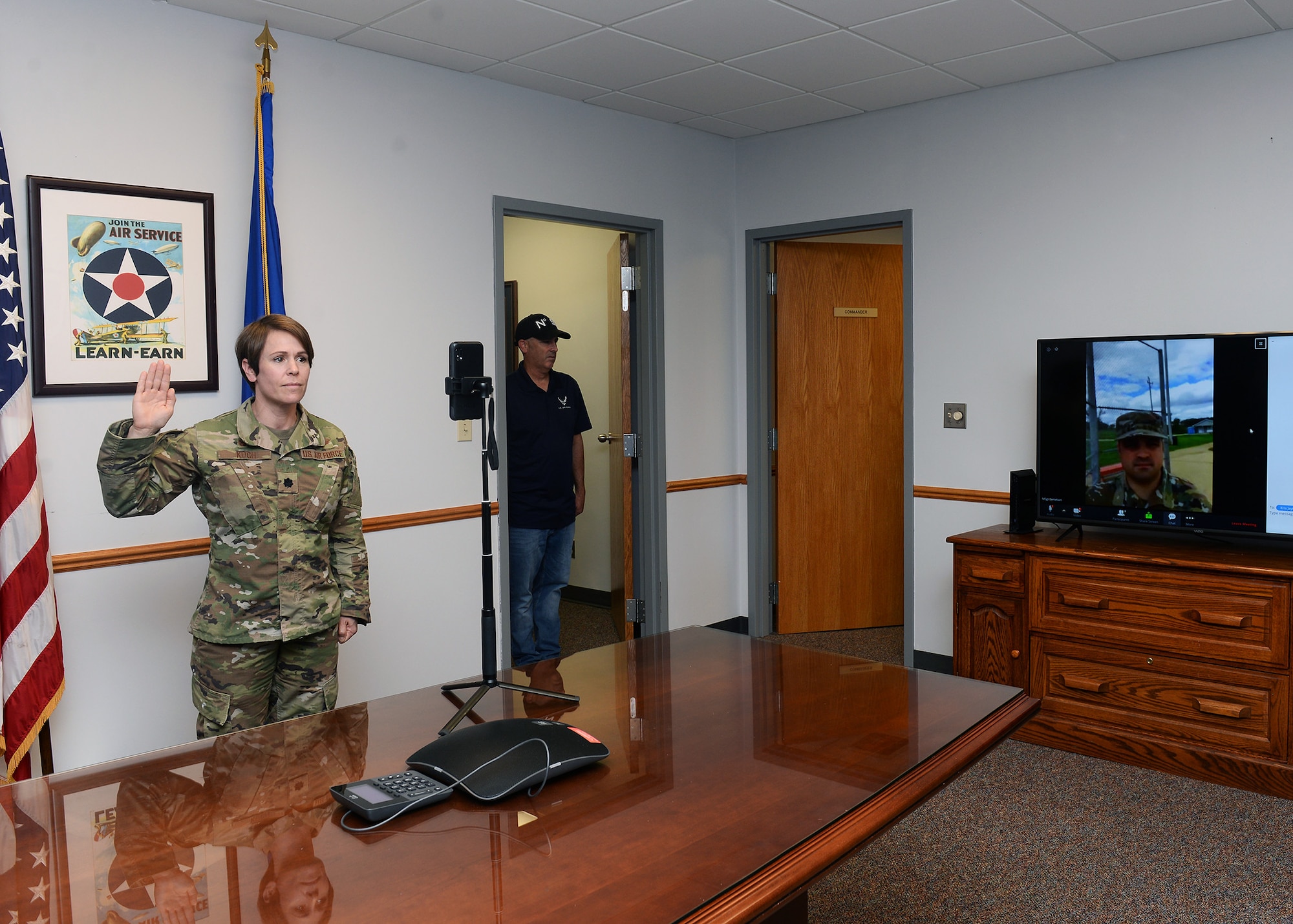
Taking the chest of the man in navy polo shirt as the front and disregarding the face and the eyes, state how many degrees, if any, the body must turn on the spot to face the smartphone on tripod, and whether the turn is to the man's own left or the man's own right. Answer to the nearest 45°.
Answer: approximately 45° to the man's own right

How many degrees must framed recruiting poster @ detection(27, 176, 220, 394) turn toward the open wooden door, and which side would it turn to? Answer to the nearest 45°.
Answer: approximately 90° to its left

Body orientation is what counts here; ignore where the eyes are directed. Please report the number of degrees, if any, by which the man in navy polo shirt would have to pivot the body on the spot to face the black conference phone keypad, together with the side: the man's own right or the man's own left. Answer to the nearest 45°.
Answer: approximately 45° to the man's own right

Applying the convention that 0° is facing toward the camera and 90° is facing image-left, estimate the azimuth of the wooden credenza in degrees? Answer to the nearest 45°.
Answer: approximately 45°

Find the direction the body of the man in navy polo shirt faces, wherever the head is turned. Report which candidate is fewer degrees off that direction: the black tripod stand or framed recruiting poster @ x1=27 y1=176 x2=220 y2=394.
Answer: the black tripod stand

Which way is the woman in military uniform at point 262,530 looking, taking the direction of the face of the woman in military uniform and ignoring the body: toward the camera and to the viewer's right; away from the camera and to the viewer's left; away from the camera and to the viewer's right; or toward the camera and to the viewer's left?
toward the camera and to the viewer's right

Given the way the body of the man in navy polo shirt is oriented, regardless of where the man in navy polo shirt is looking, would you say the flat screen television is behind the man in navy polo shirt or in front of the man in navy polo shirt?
in front

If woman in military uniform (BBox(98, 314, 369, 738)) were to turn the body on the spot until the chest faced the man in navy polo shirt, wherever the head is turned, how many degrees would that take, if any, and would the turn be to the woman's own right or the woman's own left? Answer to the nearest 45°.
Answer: approximately 90° to the woman's own left
